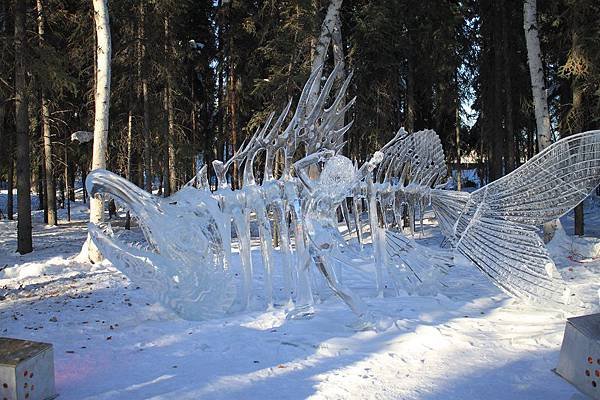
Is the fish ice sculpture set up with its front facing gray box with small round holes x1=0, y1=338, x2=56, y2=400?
no

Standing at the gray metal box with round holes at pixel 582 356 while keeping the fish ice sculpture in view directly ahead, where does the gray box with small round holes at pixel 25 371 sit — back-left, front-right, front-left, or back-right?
front-left

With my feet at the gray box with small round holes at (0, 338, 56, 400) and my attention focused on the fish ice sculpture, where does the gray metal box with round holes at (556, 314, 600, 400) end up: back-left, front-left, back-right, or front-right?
front-right

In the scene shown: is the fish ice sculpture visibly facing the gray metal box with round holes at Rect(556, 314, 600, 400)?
no

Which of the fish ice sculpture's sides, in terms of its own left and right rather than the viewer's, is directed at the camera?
left

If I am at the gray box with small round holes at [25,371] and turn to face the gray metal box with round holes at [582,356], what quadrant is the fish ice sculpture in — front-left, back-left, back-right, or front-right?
front-left
